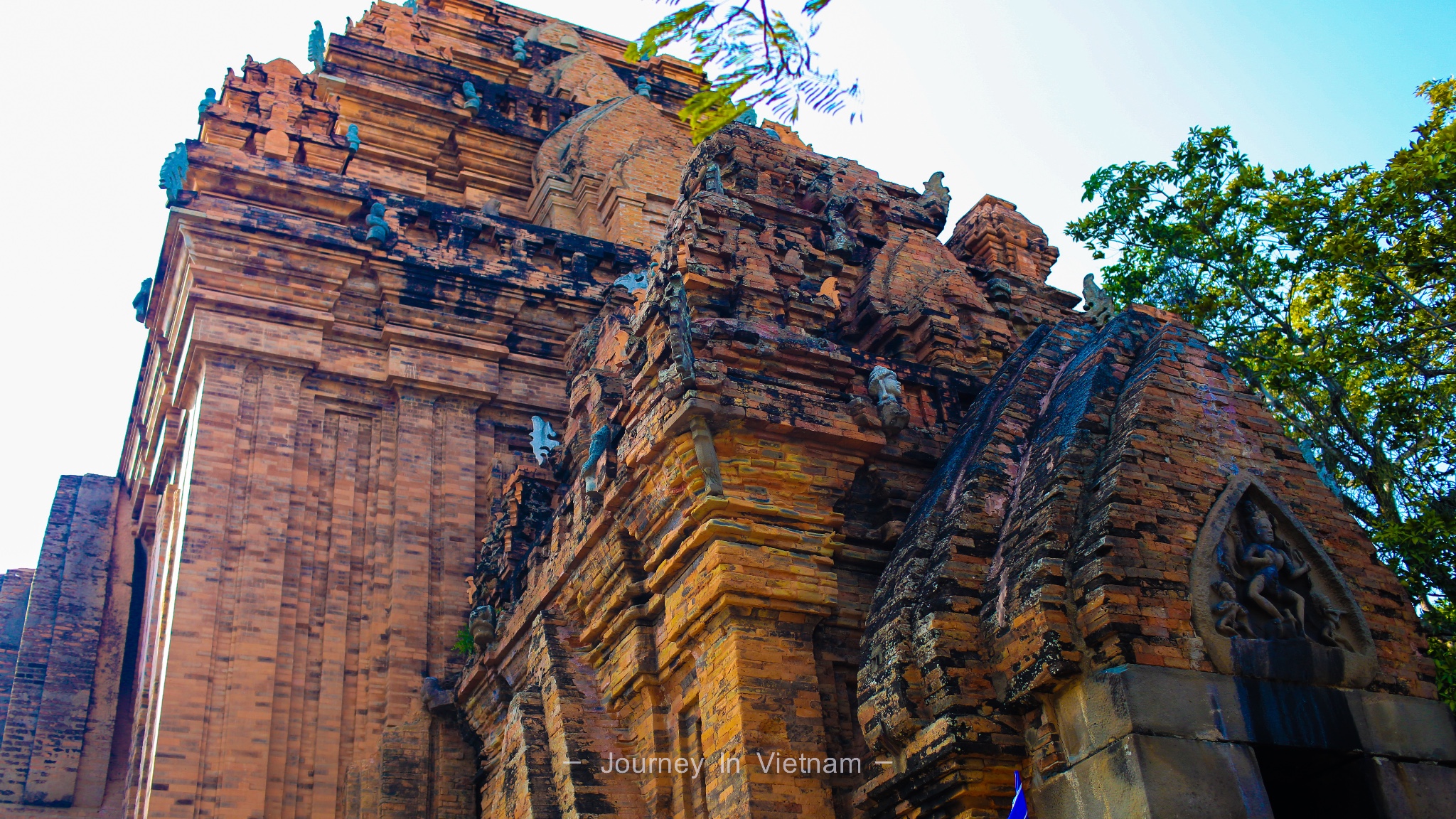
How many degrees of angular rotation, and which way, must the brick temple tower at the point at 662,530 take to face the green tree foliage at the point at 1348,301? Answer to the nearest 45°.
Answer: approximately 45° to its left

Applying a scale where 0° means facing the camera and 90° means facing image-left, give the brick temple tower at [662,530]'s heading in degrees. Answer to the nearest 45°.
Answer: approximately 315°
